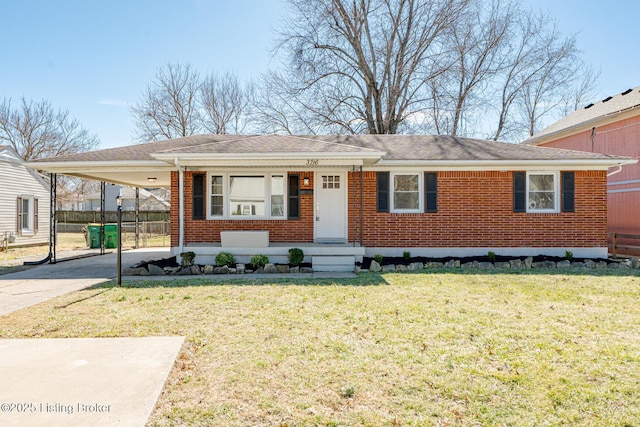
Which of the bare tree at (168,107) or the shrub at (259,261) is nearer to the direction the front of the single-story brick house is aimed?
the shrub

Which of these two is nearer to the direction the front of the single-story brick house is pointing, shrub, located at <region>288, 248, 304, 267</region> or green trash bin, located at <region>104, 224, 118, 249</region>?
the shrub

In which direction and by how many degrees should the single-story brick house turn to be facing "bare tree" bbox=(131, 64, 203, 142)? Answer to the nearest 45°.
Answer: approximately 135° to its right

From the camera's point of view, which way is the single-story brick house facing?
toward the camera

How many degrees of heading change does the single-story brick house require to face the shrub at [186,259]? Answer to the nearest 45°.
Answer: approximately 90° to its right

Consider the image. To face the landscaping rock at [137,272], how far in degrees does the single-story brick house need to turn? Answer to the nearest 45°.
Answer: approximately 90° to its right

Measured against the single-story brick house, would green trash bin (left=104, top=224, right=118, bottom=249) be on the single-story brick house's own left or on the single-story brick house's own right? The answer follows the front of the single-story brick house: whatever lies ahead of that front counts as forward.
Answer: on the single-story brick house's own right

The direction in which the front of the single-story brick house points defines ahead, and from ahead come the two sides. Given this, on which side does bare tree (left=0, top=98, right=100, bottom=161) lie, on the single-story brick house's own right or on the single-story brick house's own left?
on the single-story brick house's own right

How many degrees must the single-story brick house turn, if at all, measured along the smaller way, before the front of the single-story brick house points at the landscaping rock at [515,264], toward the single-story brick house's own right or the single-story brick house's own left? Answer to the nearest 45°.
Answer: approximately 90° to the single-story brick house's own left

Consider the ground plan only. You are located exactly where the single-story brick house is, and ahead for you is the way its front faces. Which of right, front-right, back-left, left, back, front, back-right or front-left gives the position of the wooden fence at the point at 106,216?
back-right
